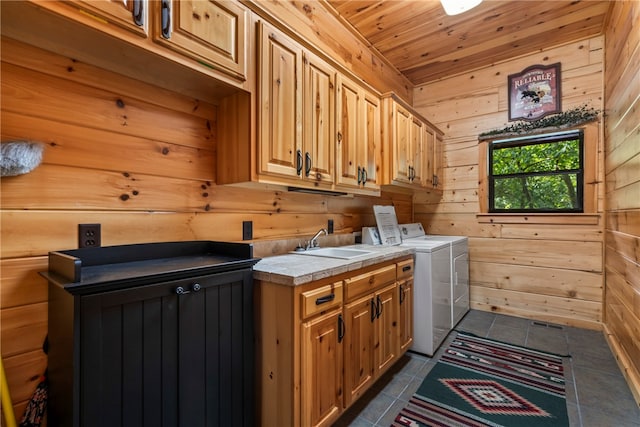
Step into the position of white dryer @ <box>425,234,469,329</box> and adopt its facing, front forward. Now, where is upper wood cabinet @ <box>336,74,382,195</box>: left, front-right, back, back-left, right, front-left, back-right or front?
back-right

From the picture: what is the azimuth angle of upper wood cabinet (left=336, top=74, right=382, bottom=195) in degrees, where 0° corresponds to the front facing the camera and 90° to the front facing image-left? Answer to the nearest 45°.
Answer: approximately 315°

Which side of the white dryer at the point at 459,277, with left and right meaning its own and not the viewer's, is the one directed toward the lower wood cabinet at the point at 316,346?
right

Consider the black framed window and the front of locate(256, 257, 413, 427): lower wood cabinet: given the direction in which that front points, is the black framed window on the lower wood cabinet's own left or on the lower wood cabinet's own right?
on the lower wood cabinet's own left

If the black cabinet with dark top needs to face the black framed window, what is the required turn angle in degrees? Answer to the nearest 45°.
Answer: approximately 45° to its left

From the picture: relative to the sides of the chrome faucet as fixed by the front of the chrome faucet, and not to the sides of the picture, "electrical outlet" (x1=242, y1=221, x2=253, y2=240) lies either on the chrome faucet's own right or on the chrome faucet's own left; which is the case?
on the chrome faucet's own right

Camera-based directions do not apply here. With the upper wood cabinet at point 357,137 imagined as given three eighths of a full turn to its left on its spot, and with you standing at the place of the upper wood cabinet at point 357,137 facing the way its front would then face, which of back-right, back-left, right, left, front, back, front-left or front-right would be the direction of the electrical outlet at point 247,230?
back-left

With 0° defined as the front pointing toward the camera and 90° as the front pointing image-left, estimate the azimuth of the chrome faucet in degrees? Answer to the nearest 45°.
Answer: approximately 315°

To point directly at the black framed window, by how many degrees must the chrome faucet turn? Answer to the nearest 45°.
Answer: approximately 45° to its left

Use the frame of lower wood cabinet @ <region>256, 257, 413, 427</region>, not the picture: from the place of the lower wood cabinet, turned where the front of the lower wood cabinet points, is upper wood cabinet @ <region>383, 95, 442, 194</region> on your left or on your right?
on your left

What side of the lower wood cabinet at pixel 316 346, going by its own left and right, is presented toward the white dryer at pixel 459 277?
left

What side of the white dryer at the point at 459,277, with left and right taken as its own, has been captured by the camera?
right

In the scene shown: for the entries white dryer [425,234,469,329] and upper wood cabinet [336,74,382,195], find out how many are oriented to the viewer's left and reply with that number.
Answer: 0
